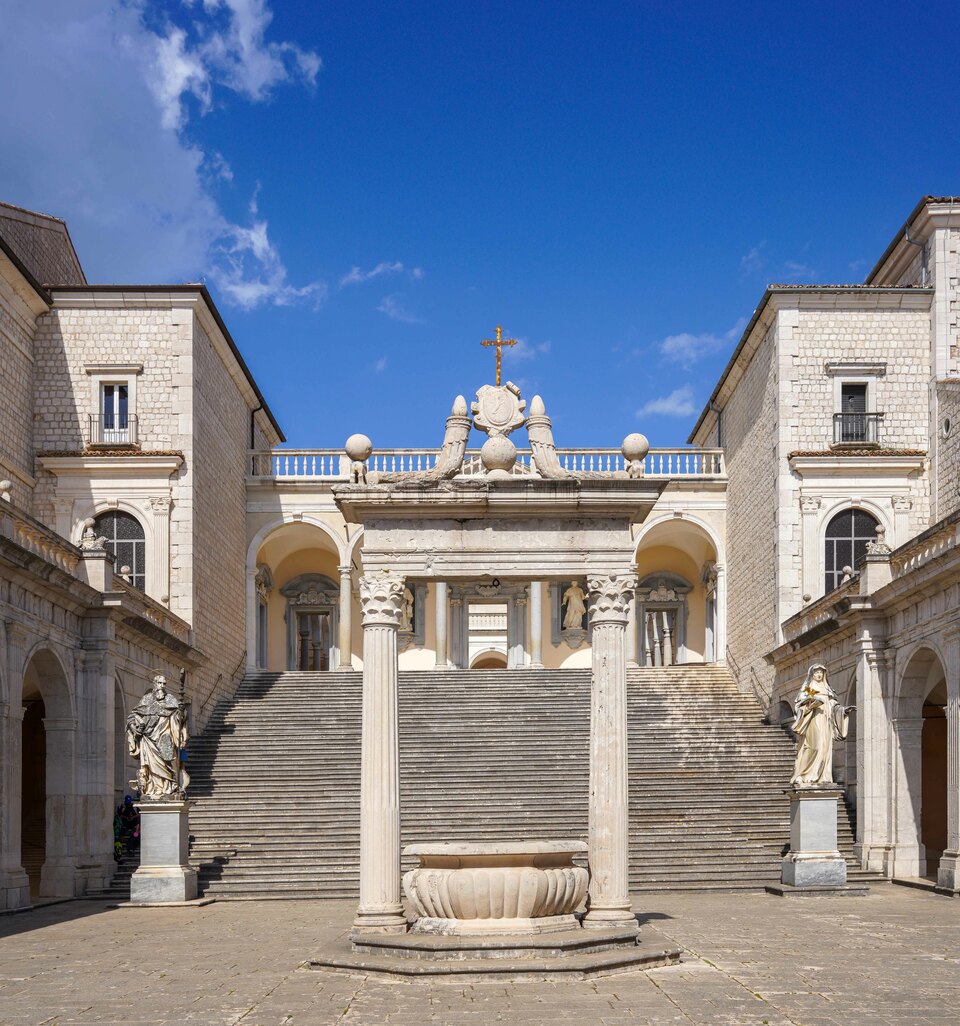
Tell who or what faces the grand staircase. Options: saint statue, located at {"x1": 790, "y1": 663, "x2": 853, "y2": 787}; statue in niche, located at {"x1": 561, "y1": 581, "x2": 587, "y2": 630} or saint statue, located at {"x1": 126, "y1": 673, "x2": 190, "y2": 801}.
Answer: the statue in niche

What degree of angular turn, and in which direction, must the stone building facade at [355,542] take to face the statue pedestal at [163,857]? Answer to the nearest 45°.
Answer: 0° — it already faces it

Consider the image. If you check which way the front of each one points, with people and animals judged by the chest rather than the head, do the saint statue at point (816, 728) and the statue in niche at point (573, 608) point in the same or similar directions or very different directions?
same or similar directions

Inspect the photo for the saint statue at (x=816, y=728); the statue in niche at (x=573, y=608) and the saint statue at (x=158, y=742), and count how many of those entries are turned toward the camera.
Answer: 3

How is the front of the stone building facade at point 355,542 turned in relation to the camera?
facing the viewer

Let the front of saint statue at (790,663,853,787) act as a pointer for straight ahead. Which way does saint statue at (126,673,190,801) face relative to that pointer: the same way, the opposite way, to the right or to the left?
the same way

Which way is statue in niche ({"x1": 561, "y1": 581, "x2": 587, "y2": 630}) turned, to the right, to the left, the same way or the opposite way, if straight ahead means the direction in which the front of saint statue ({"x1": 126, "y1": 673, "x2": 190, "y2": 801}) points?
the same way

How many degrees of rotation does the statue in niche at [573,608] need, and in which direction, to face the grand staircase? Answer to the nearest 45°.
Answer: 0° — it already faces it

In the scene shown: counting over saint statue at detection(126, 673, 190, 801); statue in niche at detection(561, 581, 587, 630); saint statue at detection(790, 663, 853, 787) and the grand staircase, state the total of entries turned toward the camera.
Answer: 4

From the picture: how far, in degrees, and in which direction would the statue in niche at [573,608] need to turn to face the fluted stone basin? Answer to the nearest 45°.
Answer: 0° — it already faces it

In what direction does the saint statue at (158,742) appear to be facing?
toward the camera

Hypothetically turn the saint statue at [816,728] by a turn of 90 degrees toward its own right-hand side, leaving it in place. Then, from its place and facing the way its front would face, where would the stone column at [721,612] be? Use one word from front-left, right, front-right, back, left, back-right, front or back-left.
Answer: right

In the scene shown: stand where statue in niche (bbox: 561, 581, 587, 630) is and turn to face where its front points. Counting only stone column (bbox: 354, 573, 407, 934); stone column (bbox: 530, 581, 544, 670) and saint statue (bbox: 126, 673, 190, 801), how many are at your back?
0

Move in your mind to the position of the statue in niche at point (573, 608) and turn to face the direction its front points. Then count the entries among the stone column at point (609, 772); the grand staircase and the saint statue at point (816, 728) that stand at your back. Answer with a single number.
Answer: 0

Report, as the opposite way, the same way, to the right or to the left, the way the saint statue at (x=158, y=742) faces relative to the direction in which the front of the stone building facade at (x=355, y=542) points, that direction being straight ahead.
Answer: the same way

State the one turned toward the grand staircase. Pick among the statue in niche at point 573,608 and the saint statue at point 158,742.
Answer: the statue in niche

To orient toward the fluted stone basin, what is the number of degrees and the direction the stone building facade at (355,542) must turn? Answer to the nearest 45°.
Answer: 0° — it already faces it

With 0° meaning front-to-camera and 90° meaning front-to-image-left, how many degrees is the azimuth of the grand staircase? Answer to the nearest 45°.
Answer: approximately 0°

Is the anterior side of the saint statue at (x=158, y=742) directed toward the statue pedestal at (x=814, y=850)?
no
